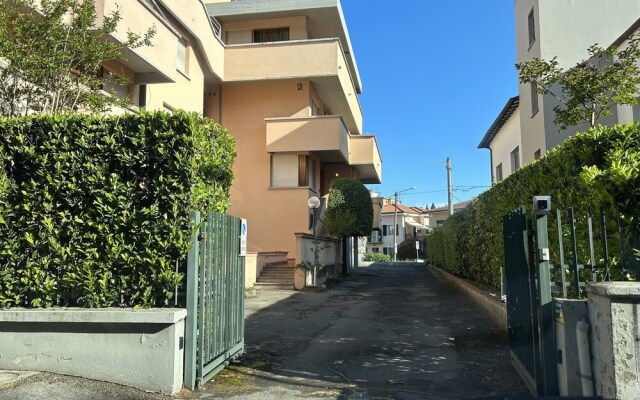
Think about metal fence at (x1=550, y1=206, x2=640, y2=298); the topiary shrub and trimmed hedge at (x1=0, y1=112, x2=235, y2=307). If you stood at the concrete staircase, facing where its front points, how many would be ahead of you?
2

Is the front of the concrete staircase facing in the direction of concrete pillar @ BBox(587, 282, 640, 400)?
yes

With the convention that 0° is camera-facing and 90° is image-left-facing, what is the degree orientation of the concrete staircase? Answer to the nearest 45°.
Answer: approximately 0°

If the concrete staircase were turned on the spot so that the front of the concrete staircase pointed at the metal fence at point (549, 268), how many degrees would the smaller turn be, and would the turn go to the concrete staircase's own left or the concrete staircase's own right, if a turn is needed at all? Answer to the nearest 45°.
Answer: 0° — it already faces it

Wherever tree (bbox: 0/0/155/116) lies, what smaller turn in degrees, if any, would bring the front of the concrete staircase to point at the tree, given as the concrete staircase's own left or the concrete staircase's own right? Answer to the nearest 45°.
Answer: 0° — it already faces it

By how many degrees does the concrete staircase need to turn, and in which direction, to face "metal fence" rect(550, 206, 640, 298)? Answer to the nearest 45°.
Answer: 0° — it already faces it

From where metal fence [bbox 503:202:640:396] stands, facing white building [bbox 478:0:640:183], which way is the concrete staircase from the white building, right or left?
left
